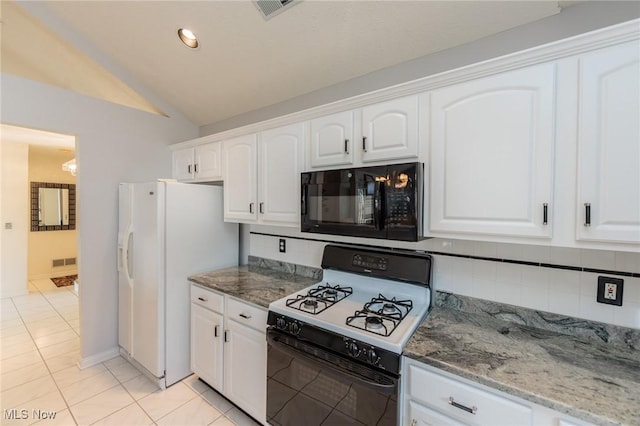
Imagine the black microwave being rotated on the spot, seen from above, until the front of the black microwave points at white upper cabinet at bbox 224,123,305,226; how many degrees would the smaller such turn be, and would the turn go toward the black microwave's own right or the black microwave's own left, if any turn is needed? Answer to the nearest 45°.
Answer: approximately 90° to the black microwave's own right

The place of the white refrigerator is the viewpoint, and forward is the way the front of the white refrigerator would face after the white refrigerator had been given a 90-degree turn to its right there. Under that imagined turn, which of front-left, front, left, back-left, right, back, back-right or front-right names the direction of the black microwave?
back

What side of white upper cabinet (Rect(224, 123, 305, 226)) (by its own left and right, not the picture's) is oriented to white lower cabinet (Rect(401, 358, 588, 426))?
left

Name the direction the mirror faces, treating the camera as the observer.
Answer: facing the viewer

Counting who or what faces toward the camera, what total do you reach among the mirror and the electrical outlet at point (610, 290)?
2

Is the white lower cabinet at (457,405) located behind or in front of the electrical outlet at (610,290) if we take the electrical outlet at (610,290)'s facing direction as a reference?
in front

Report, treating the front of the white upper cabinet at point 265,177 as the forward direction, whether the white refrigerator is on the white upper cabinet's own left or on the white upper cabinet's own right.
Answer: on the white upper cabinet's own right

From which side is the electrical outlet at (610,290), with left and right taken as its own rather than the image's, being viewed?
front

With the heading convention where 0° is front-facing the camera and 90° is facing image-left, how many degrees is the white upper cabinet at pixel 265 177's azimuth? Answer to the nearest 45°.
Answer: approximately 45°

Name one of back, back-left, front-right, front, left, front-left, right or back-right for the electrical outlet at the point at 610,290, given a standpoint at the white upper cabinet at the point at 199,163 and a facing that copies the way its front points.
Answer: left

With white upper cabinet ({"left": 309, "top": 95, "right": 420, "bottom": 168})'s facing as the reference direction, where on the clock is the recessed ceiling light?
The recessed ceiling light is roughly at 2 o'clock from the white upper cabinet.

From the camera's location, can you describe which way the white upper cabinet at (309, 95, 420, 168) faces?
facing the viewer and to the left of the viewer
